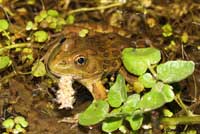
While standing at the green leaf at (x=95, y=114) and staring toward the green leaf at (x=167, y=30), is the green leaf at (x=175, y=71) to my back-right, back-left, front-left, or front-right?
front-right

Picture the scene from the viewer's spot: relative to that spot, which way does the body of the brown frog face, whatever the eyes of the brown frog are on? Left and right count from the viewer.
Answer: facing the viewer and to the left of the viewer

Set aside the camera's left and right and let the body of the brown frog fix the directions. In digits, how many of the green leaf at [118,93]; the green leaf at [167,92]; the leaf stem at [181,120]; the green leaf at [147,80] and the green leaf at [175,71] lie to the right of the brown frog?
0

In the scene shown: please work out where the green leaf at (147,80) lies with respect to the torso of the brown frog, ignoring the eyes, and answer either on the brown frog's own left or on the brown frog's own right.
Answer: on the brown frog's own left

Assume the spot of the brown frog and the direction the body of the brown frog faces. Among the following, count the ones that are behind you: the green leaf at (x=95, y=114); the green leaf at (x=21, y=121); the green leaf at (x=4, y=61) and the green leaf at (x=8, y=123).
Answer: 0

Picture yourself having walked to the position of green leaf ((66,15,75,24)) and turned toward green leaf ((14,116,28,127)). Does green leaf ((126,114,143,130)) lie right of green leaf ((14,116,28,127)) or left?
left

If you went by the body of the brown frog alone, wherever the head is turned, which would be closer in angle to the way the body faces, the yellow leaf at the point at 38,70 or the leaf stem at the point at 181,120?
the yellow leaf

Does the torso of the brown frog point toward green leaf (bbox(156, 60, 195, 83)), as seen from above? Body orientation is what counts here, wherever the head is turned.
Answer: no

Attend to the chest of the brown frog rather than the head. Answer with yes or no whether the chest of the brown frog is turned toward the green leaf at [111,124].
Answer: no

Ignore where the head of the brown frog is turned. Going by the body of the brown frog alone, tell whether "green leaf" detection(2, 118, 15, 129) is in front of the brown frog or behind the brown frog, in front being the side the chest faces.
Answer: in front

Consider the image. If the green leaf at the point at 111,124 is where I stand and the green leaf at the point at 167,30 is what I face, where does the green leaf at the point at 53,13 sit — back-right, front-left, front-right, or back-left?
front-left

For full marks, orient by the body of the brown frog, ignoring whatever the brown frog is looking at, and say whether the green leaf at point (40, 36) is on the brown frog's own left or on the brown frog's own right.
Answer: on the brown frog's own right

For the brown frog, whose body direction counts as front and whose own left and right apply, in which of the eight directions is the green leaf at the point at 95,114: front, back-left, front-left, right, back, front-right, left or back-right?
front-left

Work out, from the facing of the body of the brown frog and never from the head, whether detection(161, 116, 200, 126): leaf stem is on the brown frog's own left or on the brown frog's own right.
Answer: on the brown frog's own left

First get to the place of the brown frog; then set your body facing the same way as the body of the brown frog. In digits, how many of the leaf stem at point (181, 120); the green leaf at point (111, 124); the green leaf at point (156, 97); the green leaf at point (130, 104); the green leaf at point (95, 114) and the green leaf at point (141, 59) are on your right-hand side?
0
